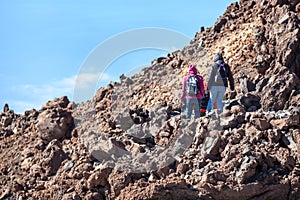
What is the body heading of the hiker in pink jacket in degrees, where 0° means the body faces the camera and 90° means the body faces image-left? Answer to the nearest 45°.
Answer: approximately 180°

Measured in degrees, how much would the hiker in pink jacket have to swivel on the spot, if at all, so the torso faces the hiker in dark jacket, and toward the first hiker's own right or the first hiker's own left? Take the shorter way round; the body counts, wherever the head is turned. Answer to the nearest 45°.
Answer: approximately 90° to the first hiker's own right
